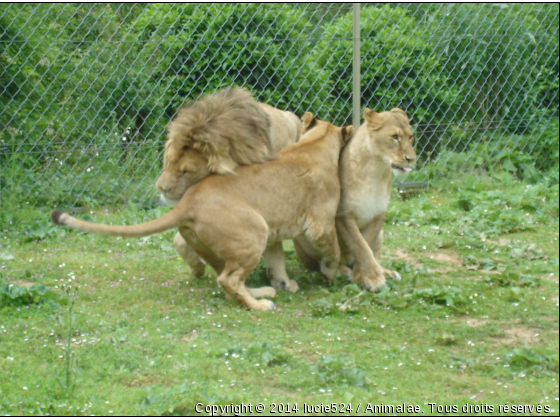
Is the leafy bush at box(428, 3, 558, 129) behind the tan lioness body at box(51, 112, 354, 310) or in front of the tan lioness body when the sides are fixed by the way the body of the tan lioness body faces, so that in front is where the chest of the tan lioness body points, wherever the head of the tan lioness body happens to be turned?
in front

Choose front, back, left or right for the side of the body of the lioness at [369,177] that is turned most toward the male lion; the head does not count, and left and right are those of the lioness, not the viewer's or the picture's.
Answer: right

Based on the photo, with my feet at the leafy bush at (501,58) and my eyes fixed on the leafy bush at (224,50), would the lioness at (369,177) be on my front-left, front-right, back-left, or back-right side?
front-left

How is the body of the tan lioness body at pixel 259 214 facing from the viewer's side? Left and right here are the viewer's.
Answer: facing away from the viewer and to the right of the viewer

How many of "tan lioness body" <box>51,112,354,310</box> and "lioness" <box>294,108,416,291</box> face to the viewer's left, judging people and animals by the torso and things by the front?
0

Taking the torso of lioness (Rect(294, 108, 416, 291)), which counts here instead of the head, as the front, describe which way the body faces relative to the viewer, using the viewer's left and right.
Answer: facing the viewer and to the right of the viewer

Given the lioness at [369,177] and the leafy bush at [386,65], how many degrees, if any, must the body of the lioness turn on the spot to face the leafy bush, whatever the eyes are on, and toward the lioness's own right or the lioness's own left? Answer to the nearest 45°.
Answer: approximately 135° to the lioness's own left
